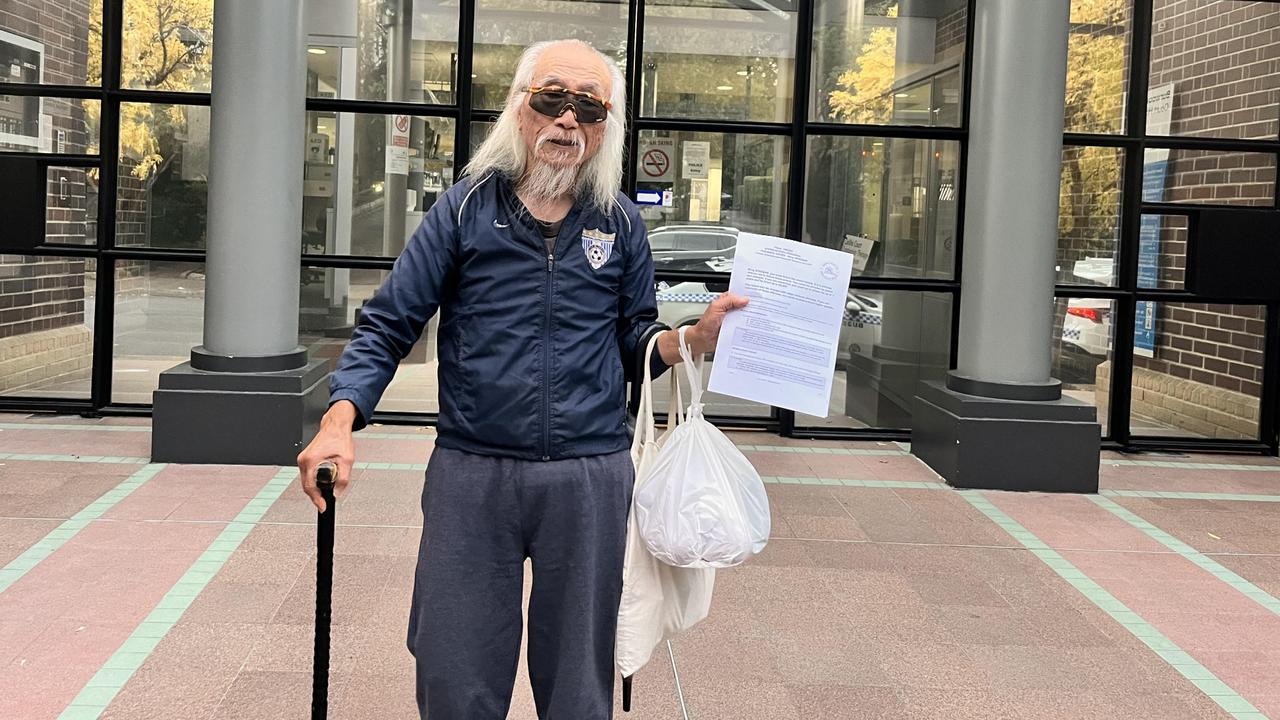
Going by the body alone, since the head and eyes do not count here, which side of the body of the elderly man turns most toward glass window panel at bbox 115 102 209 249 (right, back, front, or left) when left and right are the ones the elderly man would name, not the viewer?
back

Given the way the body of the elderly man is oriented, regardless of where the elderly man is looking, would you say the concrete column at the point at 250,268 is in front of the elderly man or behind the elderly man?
behind

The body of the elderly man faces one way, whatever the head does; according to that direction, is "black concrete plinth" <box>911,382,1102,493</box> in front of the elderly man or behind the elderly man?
behind

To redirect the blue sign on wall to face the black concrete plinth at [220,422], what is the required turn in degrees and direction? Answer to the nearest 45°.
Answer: approximately 45° to its right

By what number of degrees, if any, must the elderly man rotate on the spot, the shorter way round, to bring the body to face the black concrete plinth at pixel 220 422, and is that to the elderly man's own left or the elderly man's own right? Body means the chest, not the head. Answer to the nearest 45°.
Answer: approximately 180°

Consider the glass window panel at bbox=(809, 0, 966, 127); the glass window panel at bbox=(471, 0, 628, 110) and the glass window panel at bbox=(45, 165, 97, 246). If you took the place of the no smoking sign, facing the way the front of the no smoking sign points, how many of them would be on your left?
1

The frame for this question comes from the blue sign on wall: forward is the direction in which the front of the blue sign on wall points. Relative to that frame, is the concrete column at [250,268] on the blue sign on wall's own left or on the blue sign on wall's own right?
on the blue sign on wall's own right

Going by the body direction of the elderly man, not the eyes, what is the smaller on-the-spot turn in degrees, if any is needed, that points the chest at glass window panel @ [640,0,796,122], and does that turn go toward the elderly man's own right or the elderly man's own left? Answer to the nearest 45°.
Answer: approximately 180°

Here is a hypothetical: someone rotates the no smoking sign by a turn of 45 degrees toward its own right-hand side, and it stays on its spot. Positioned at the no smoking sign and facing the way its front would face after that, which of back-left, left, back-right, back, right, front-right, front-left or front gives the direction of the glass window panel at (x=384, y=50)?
front-right

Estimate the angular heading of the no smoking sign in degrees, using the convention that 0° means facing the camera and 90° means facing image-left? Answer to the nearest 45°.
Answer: approximately 0°

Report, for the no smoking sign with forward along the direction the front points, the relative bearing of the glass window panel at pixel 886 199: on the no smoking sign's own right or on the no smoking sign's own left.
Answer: on the no smoking sign's own left

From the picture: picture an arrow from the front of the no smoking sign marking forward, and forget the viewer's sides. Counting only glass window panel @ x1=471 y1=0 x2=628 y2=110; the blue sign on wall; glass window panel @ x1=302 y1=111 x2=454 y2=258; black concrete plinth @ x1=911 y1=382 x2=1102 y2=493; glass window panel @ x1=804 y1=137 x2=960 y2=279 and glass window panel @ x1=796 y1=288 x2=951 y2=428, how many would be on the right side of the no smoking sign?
2

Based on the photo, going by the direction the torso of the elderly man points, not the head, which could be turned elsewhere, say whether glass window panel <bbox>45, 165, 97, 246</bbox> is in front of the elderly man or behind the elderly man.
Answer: behind

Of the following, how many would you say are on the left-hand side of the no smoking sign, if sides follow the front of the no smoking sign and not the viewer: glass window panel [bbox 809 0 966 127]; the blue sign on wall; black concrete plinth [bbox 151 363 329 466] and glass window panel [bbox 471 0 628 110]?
2
